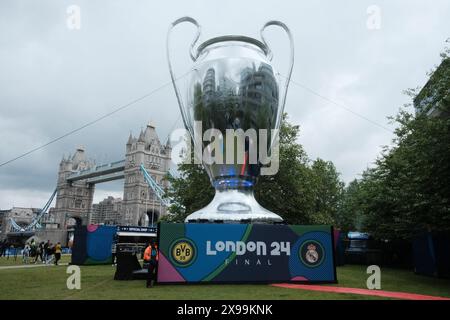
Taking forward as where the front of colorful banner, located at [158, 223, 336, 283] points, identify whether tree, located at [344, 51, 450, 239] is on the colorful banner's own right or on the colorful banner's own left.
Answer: on the colorful banner's own left

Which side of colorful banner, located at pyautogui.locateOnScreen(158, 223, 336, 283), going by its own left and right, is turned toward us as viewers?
front

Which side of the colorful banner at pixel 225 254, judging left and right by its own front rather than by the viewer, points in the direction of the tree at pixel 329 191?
back
